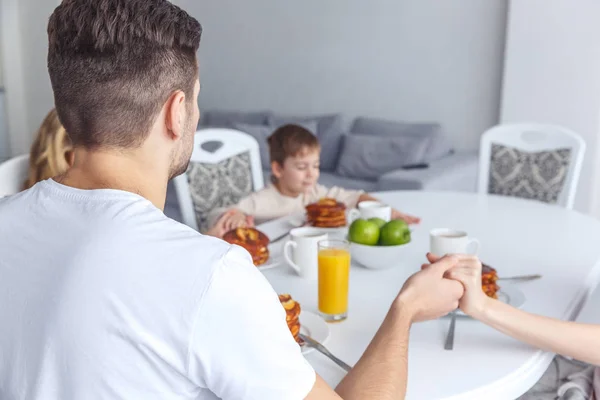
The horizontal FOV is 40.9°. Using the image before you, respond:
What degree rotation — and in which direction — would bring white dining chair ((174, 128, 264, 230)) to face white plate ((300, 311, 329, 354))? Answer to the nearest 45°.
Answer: approximately 45° to its right

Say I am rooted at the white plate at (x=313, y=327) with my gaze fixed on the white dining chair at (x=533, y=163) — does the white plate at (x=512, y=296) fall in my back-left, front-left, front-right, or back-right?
front-right

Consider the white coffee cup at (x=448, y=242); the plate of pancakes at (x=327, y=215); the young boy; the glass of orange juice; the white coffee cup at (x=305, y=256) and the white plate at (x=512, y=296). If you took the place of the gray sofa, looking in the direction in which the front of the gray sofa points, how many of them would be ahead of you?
6

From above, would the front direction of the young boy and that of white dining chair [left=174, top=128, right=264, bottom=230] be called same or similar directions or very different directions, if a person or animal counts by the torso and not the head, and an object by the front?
same or similar directions

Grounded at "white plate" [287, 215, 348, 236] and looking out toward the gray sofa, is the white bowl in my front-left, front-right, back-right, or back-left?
back-right

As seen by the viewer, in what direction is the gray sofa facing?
toward the camera

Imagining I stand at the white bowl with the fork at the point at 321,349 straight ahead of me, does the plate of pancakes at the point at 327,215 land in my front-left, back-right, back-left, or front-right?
back-right

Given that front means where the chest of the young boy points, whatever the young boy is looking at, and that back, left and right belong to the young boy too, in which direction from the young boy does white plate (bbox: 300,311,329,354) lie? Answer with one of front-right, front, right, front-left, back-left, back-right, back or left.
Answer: front-right

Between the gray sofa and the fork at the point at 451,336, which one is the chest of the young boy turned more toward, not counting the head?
the fork

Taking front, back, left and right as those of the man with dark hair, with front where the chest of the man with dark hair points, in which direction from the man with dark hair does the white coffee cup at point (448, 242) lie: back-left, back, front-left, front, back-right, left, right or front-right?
front

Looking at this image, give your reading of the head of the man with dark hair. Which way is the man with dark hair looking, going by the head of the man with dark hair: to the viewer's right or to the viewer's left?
to the viewer's right

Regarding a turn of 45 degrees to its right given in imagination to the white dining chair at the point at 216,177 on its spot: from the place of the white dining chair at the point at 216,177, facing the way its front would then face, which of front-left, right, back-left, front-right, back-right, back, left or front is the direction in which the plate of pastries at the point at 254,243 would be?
front

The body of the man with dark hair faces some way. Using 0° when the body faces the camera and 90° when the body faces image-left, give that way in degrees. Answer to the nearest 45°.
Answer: approximately 225°

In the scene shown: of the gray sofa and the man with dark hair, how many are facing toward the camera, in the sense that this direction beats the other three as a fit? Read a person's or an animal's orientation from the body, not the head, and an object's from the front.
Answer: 1

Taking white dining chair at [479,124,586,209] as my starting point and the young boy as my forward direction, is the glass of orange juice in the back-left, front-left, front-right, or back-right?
front-left

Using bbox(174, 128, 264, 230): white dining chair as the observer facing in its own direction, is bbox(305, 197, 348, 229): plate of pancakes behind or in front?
in front

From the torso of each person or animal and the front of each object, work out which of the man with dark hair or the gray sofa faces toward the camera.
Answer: the gray sofa
